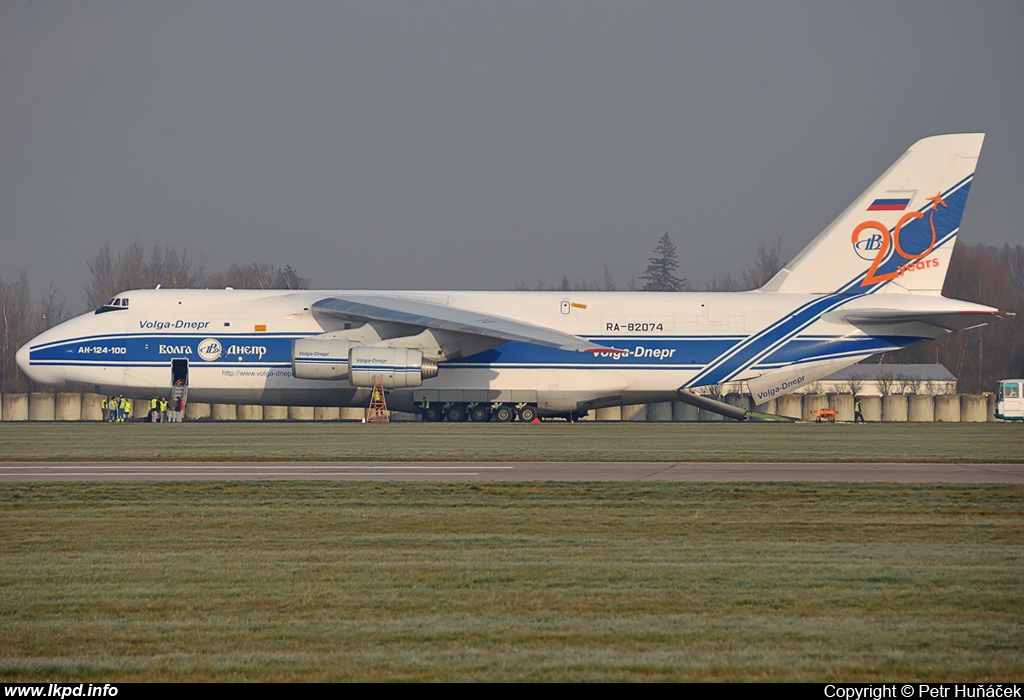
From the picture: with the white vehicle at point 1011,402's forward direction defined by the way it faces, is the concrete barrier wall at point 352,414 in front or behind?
in front

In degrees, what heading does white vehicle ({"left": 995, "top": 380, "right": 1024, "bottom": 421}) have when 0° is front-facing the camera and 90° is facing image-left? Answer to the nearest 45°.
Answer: approximately 90°

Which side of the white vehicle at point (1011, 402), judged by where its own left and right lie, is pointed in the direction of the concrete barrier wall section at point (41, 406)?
front

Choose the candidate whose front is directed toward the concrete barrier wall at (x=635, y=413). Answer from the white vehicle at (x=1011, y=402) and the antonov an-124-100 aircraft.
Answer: the white vehicle

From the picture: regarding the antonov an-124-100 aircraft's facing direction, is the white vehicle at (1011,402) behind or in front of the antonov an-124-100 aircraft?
behind

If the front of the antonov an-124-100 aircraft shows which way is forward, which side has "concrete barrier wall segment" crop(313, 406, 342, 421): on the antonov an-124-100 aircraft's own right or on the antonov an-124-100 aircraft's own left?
on the antonov an-124-100 aircraft's own right

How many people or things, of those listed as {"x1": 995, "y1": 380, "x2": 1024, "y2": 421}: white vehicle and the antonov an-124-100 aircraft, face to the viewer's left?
2

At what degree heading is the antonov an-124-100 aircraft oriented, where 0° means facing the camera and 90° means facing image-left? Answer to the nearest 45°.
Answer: approximately 90°

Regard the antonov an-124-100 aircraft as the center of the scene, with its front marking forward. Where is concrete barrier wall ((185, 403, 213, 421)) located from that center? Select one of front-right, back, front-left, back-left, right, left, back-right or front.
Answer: front-right
